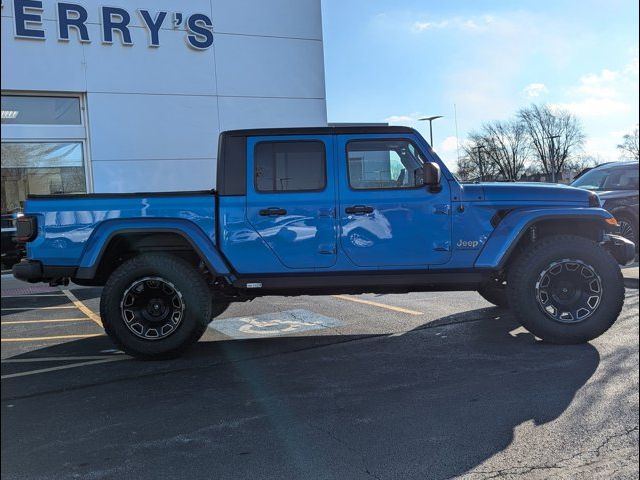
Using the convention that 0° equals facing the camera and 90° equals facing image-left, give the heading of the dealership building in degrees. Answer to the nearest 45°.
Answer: approximately 0°

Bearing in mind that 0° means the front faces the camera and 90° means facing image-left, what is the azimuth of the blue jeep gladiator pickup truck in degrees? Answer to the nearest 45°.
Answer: approximately 270°

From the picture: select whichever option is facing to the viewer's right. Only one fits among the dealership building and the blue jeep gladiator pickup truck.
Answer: the blue jeep gladiator pickup truck

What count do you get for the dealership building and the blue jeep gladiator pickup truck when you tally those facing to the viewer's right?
1

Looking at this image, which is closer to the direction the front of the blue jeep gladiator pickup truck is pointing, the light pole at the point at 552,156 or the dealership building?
the light pole

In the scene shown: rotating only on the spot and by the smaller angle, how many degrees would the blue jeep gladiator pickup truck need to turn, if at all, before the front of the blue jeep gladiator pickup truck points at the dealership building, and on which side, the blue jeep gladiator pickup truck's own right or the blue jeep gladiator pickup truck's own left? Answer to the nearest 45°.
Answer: approximately 135° to the blue jeep gladiator pickup truck's own left

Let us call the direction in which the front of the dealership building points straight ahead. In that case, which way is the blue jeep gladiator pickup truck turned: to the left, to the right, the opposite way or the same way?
to the left
